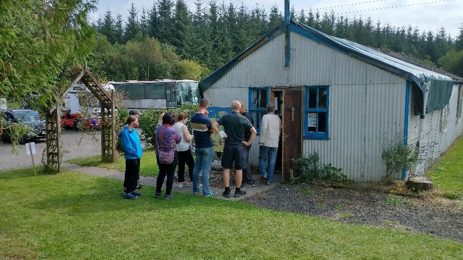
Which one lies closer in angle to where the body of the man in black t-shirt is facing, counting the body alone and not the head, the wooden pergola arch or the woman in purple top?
the wooden pergola arch

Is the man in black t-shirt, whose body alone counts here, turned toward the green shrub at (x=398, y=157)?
no

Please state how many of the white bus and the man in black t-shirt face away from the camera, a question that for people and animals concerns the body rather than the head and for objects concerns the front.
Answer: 1

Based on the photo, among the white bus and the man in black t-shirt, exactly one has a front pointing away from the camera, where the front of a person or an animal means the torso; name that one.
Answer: the man in black t-shirt

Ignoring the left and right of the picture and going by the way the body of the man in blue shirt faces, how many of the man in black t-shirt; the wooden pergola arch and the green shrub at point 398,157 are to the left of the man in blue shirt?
1

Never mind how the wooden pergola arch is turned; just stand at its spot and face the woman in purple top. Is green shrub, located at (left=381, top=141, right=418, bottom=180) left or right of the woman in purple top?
left

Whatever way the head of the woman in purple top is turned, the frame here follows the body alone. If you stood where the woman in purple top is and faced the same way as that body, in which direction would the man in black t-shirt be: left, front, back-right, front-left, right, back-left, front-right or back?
front-right

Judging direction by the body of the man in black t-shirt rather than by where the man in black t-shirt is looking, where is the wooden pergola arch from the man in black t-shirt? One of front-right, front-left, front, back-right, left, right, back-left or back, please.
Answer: front-left

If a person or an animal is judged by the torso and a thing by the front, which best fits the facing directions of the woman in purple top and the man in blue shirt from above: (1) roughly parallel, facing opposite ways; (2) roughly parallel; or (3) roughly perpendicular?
roughly parallel

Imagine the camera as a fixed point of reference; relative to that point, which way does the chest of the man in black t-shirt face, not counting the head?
away from the camera

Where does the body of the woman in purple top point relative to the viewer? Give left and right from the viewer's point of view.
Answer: facing away from the viewer and to the right of the viewer

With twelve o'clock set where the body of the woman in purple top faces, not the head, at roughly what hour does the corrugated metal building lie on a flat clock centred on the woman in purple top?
The corrugated metal building is roughly at 1 o'clock from the woman in purple top.

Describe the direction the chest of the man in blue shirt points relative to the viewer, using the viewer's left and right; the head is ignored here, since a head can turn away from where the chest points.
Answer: facing away from the viewer and to the right of the viewer
